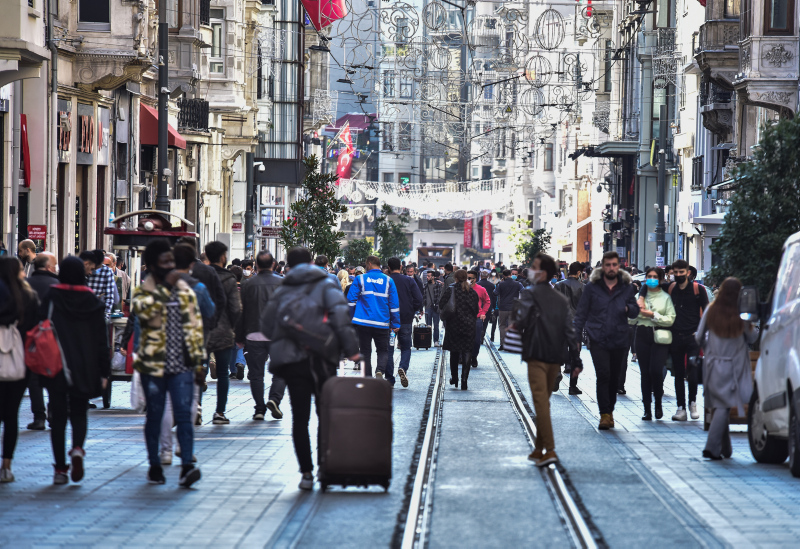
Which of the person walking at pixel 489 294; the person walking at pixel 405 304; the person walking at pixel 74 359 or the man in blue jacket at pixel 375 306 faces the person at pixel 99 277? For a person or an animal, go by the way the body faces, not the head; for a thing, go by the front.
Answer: the person walking at pixel 74 359

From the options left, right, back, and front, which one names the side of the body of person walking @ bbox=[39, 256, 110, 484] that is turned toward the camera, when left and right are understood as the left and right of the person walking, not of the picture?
back

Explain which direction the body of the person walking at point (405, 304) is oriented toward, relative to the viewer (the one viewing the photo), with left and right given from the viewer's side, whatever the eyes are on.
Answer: facing away from the viewer

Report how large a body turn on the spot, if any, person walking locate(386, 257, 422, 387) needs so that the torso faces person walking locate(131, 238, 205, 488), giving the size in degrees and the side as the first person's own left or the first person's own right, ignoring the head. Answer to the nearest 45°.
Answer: approximately 180°

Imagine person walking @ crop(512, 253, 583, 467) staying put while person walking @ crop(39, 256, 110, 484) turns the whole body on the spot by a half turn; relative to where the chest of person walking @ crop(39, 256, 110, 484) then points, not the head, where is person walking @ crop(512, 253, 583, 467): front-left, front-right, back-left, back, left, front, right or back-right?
left

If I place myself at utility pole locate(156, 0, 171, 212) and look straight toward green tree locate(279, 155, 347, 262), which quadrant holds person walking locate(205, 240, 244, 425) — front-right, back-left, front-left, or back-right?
back-right

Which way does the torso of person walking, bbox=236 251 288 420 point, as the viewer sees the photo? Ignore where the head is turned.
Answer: away from the camera

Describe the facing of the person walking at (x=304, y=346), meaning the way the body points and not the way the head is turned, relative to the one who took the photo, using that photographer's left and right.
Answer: facing away from the viewer

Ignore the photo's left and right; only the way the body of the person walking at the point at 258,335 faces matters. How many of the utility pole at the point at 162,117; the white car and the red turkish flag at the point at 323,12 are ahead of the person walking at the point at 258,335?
2

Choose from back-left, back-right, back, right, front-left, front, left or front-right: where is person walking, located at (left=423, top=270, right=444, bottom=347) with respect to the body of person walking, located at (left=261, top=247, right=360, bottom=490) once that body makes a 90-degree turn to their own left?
right

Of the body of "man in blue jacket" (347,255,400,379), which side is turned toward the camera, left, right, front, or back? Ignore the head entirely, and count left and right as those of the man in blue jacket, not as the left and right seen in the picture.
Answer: back

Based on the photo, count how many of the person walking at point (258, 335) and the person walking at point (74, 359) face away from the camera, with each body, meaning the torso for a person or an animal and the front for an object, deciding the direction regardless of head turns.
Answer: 2
